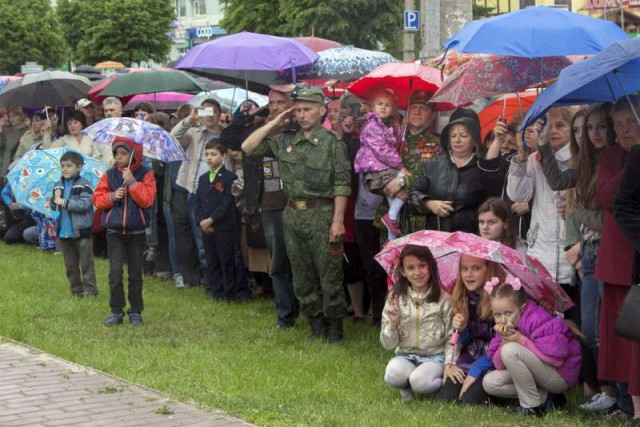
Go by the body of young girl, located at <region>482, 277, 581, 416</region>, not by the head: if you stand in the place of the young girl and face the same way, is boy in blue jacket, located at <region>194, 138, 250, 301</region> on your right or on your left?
on your right

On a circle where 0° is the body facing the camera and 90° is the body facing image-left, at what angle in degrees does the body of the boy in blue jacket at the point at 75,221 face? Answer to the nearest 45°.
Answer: approximately 45°

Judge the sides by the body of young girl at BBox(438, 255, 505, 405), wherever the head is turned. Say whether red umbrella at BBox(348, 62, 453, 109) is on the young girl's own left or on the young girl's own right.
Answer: on the young girl's own right

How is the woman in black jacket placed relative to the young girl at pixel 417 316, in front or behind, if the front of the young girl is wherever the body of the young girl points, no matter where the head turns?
behind

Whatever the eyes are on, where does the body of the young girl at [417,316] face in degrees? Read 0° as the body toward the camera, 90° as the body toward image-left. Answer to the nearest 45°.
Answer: approximately 0°

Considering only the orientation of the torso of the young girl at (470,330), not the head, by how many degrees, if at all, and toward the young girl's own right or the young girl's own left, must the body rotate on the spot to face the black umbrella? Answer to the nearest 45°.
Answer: approximately 90° to the young girl's own right

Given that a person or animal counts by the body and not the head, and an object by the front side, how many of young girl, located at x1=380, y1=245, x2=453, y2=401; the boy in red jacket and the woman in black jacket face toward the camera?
3

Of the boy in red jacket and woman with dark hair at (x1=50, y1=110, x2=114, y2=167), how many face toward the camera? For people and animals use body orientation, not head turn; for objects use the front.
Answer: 2

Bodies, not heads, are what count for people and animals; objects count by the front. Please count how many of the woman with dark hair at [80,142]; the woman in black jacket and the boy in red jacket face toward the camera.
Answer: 3
